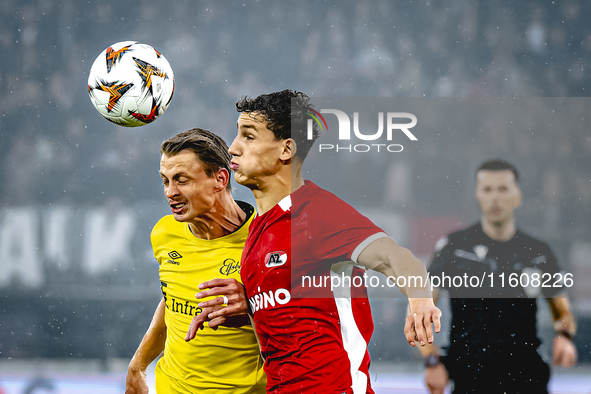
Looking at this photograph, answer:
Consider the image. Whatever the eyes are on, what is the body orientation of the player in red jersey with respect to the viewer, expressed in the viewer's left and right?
facing the viewer and to the left of the viewer

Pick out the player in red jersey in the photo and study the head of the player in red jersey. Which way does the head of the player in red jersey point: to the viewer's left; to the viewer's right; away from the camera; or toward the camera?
to the viewer's left

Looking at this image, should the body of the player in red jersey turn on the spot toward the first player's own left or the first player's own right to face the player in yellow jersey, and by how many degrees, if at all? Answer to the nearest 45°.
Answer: approximately 90° to the first player's own right

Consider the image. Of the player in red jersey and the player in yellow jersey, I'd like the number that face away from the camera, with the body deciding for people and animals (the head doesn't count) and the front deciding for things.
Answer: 0

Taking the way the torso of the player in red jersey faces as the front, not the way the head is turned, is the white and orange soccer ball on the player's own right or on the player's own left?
on the player's own right
